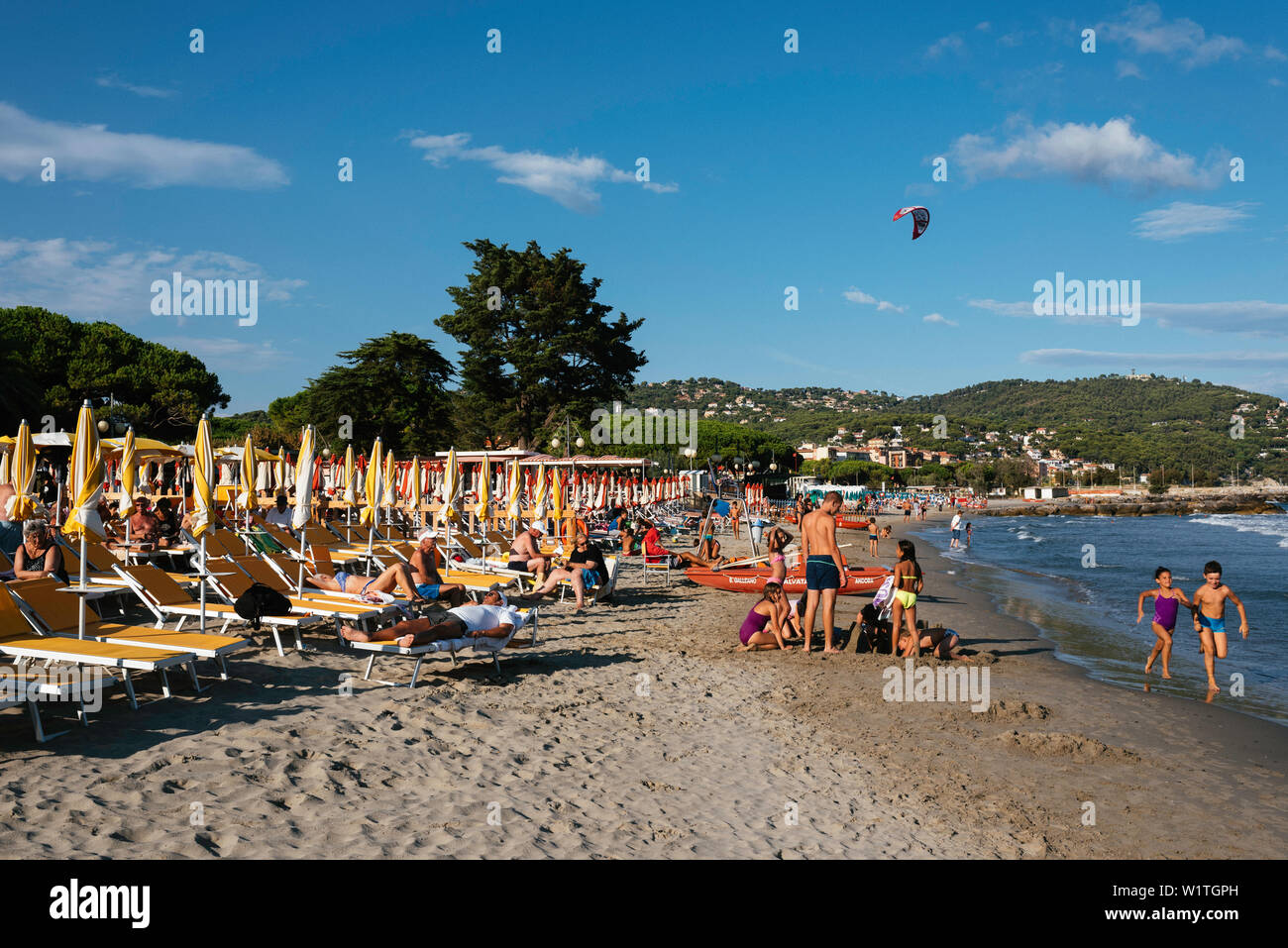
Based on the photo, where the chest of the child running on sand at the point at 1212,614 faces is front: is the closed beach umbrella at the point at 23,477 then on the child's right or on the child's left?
on the child's right

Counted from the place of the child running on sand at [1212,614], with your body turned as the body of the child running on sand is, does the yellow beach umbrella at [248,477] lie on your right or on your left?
on your right

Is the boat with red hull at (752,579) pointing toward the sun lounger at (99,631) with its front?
no

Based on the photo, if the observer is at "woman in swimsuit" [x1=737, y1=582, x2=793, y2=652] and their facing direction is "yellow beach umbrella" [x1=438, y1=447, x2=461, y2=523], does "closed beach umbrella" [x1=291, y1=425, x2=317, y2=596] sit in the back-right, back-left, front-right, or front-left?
front-left

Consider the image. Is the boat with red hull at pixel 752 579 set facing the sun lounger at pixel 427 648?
no

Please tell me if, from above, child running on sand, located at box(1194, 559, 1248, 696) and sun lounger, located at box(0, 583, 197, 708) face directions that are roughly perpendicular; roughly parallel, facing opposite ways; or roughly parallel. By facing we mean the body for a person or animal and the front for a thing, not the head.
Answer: roughly perpendicular

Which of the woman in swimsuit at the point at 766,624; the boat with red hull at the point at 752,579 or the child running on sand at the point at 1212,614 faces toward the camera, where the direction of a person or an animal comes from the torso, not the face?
the child running on sand

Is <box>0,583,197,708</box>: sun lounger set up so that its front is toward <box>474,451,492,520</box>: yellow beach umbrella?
no

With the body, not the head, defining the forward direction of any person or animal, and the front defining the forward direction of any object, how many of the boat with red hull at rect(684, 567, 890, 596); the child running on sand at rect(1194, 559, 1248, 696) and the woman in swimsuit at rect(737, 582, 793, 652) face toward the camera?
1

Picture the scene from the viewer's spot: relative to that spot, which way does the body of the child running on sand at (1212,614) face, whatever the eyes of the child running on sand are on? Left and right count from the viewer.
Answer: facing the viewer

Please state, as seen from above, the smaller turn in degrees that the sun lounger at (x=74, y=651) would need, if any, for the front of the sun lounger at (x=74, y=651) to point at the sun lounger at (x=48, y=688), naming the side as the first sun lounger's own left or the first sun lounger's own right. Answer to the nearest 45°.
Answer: approximately 45° to the first sun lounger's own right

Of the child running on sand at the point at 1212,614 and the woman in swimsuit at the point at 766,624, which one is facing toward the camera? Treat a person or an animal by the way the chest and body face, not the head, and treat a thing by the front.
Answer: the child running on sand
